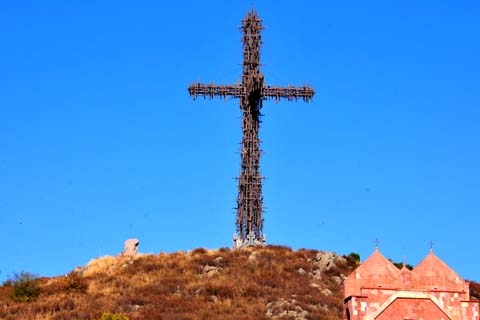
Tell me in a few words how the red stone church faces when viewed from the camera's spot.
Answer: facing the viewer
